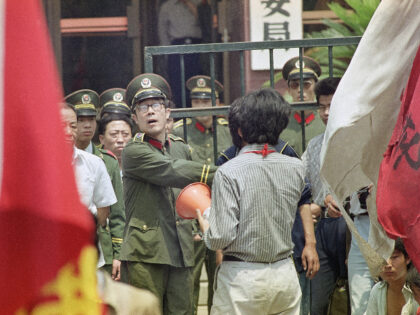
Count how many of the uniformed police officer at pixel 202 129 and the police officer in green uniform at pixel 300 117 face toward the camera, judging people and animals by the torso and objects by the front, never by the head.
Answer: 2

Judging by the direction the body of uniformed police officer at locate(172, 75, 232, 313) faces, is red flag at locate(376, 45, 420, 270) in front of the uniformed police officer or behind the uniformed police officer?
in front

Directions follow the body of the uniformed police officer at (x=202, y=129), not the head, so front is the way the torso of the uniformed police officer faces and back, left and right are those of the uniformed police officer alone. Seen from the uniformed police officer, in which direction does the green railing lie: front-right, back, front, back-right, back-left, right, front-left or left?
front

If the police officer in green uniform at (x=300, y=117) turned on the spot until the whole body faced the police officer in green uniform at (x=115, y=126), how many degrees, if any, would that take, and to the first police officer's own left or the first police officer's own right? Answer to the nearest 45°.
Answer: approximately 90° to the first police officer's own right

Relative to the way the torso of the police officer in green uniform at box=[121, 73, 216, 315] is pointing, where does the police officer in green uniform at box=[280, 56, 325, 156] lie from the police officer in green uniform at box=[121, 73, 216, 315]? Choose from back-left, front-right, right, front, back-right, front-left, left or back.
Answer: left

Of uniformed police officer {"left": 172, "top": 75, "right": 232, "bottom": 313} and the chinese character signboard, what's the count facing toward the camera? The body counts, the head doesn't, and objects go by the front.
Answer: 2

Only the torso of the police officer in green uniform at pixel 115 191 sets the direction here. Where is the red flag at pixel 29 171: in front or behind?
in front

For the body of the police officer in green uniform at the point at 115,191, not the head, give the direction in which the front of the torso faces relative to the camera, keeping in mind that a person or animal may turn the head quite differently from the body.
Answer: toward the camera

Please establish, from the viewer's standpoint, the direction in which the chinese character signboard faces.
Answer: facing the viewer
